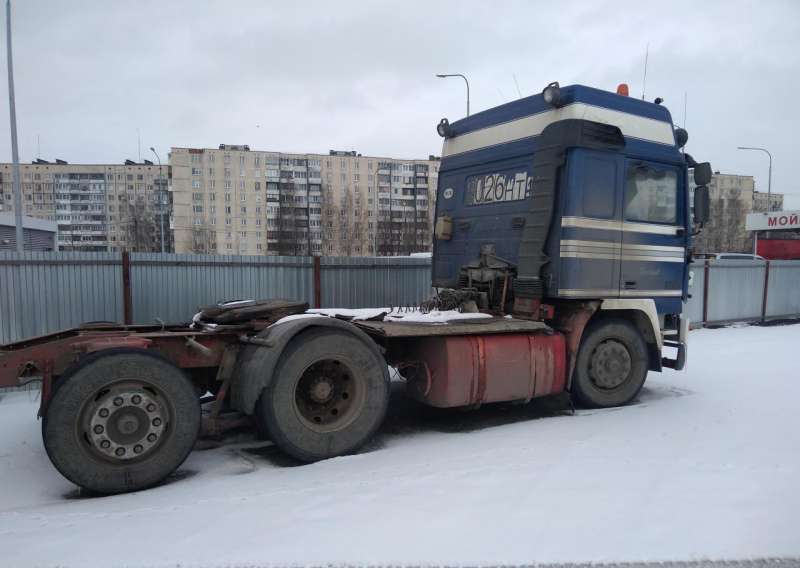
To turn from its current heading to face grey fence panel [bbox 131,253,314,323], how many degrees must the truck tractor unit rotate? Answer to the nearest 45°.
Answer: approximately 90° to its left

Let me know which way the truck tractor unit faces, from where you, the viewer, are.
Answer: facing away from the viewer and to the right of the viewer

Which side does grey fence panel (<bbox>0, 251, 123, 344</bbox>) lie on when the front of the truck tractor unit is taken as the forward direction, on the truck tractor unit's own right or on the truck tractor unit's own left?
on the truck tractor unit's own left

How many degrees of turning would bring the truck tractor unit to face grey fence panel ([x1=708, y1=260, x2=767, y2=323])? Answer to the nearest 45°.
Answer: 0° — it already faces it

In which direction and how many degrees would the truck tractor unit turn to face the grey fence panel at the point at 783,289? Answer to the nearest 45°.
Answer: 0° — it already faces it

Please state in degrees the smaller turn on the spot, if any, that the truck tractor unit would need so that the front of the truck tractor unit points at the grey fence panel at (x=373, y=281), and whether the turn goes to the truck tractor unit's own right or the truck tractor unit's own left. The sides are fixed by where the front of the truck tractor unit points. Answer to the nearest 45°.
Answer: approximately 45° to the truck tractor unit's own left
